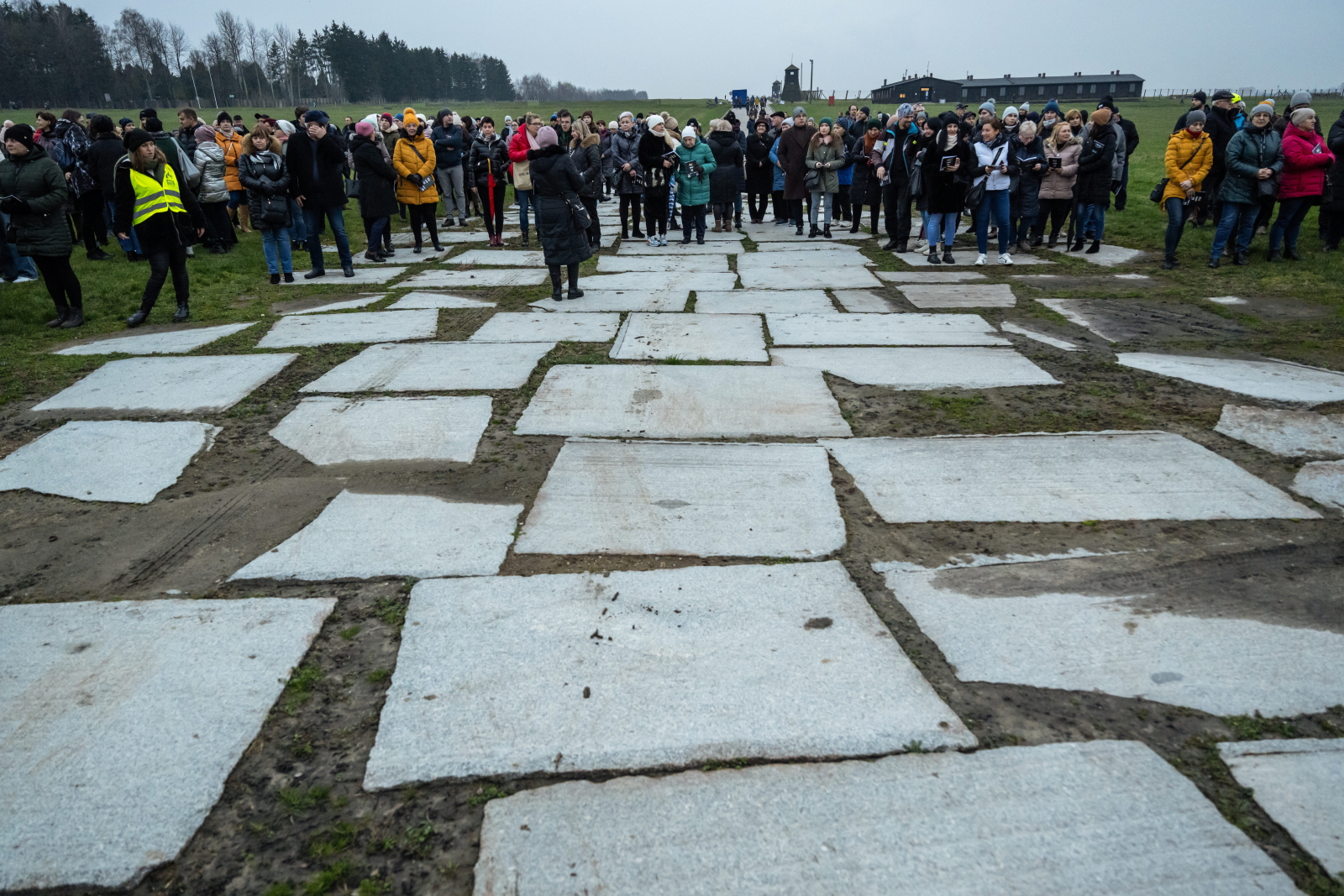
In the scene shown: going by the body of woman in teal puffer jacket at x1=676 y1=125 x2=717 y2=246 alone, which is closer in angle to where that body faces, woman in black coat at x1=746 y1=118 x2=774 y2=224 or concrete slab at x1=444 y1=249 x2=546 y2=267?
the concrete slab

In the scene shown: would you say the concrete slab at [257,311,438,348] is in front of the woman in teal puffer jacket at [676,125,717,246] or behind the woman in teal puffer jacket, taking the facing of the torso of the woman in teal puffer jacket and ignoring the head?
in front

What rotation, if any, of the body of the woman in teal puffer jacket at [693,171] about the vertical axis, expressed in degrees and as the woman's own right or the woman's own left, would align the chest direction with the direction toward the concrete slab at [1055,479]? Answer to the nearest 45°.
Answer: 0° — they already face it

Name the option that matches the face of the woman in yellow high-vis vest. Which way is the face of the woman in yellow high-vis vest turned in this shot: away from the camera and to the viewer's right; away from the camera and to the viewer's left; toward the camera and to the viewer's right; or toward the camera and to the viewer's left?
toward the camera and to the viewer's right

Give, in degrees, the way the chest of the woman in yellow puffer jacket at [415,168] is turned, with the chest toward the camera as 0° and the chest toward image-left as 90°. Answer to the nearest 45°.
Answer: approximately 0°

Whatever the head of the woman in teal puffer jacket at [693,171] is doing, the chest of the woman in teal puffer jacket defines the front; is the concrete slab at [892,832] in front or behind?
in front

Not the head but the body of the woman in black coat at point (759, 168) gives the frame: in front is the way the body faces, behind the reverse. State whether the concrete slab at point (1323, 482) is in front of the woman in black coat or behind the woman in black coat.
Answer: in front

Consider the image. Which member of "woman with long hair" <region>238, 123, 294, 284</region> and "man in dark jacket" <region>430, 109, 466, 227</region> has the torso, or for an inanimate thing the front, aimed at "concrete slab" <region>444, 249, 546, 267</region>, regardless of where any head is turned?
the man in dark jacket

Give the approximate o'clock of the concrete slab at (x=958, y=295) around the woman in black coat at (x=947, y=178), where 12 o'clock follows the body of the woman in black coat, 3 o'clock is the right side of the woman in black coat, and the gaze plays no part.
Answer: The concrete slab is roughly at 12 o'clock from the woman in black coat.

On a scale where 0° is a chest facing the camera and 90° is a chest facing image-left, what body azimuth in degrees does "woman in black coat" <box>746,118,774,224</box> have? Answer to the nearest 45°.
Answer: approximately 0°

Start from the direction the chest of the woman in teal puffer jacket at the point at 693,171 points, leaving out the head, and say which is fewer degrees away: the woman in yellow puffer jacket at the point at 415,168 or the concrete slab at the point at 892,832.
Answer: the concrete slab
